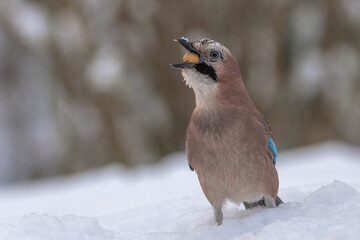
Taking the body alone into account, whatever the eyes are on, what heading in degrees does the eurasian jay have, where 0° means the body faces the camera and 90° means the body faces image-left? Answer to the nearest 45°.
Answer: approximately 45°
